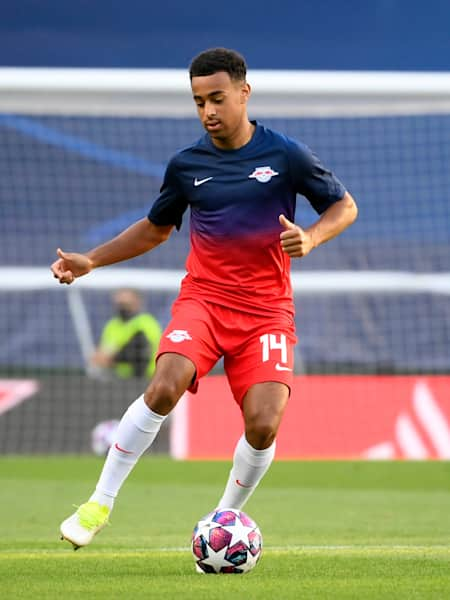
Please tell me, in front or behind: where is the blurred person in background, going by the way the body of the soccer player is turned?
behind

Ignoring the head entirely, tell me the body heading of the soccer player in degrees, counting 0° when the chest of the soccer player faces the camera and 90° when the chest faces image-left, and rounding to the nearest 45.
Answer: approximately 0°

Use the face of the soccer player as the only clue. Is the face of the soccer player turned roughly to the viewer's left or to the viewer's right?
to the viewer's left
